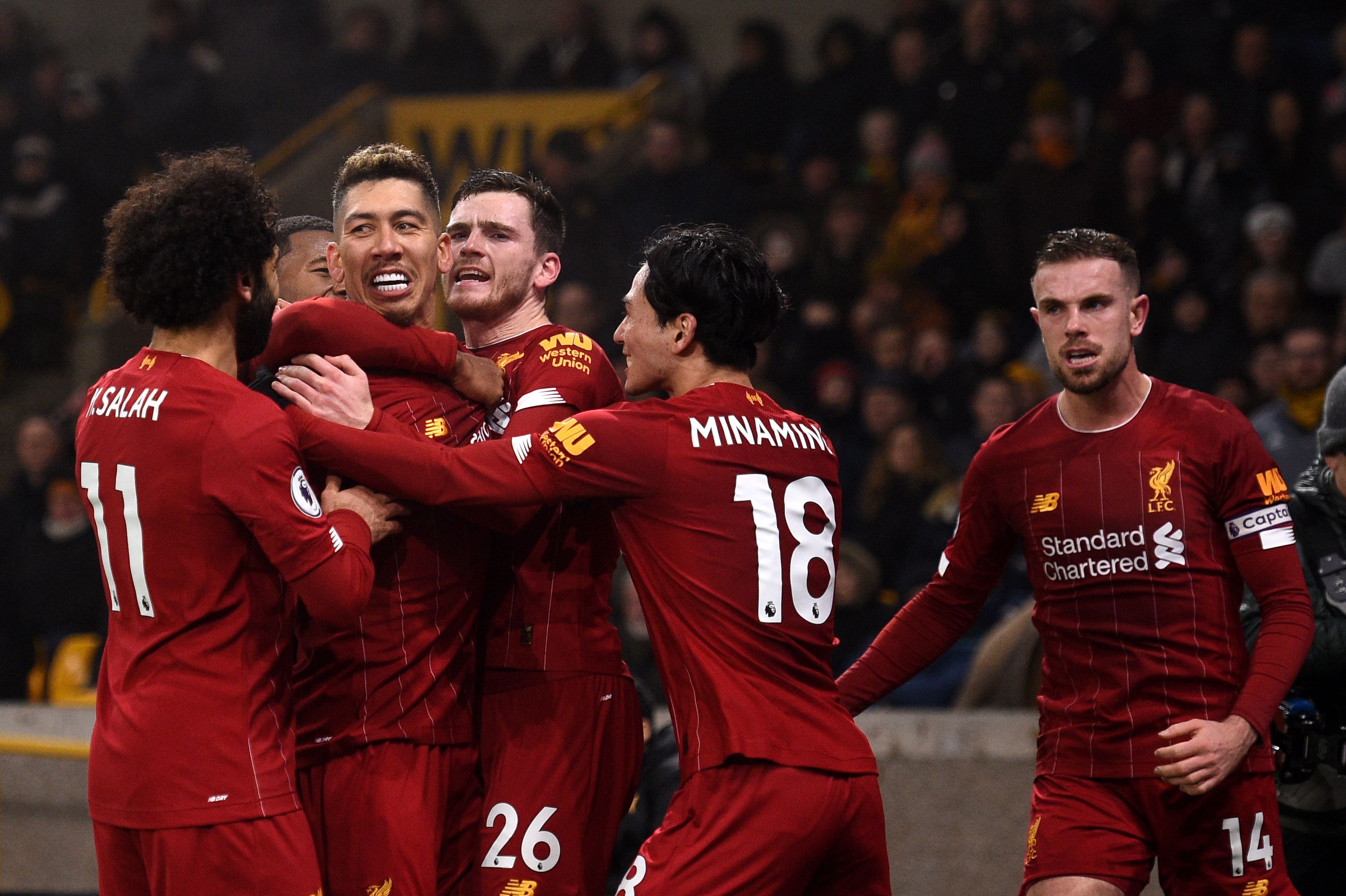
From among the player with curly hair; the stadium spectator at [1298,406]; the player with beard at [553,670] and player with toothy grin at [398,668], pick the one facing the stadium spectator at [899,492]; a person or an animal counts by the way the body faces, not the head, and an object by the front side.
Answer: the player with curly hair

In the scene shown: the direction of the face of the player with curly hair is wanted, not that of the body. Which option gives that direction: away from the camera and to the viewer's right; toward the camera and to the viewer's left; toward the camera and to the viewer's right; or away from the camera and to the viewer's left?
away from the camera and to the viewer's right

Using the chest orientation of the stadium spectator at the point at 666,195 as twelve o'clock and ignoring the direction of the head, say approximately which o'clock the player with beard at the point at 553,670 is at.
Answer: The player with beard is roughly at 12 o'clock from the stadium spectator.

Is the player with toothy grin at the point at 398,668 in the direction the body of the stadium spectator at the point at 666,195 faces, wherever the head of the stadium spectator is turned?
yes

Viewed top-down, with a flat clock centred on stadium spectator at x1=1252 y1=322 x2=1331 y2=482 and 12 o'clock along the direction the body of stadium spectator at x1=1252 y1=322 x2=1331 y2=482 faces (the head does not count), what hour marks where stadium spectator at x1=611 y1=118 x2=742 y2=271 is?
stadium spectator at x1=611 y1=118 x2=742 y2=271 is roughly at 4 o'clock from stadium spectator at x1=1252 y1=322 x2=1331 y2=482.

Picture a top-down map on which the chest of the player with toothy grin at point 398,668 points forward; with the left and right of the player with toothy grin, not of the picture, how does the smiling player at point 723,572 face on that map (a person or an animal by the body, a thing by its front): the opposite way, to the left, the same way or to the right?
the opposite way

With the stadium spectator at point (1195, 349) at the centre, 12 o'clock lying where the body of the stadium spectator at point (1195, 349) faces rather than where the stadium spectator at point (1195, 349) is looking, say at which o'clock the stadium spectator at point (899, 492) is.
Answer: the stadium spectator at point (899, 492) is roughly at 2 o'clock from the stadium spectator at point (1195, 349).
